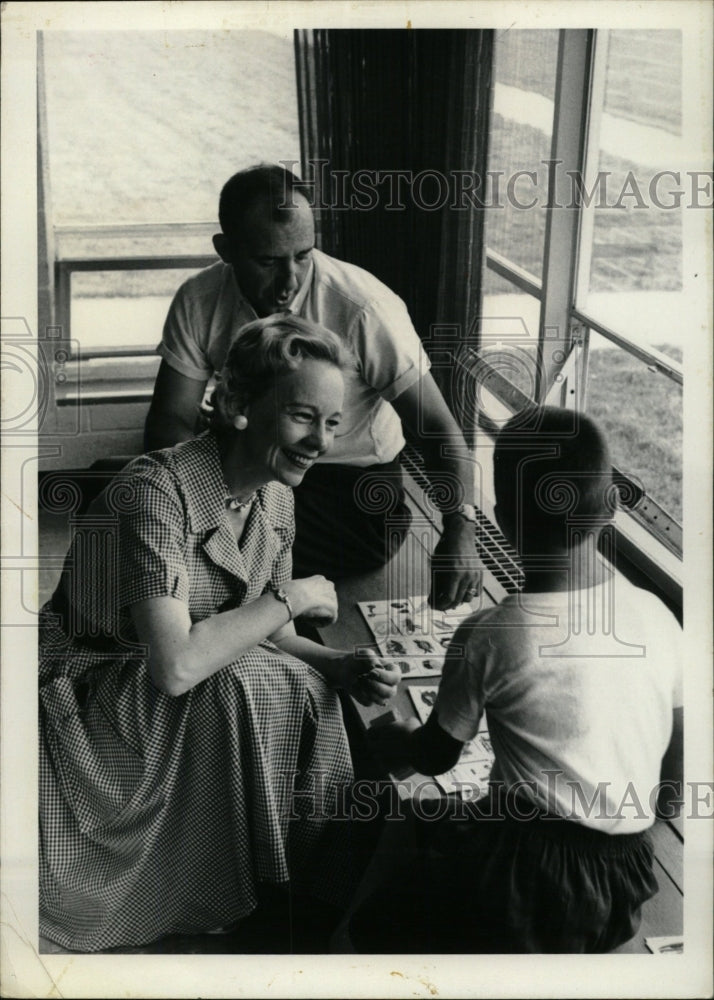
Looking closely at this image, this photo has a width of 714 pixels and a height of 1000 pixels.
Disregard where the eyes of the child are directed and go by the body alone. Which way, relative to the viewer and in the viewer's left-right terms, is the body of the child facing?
facing away from the viewer and to the left of the viewer

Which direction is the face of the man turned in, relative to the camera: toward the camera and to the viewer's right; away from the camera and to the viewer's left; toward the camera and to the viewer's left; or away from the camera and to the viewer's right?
toward the camera and to the viewer's right

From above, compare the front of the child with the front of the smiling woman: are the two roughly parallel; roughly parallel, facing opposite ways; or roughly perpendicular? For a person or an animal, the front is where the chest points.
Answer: roughly parallel, facing opposite ways

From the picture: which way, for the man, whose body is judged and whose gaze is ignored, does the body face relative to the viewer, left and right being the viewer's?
facing the viewer

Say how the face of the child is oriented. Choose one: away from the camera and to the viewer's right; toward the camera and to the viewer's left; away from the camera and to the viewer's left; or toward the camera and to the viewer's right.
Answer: away from the camera and to the viewer's left

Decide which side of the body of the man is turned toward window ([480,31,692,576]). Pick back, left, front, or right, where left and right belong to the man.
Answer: left
